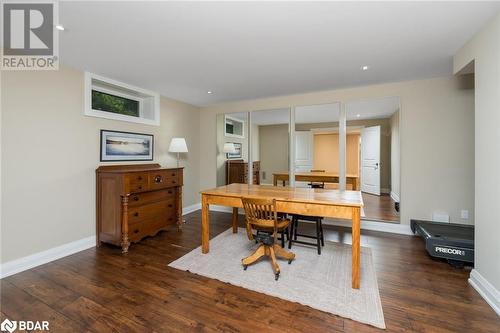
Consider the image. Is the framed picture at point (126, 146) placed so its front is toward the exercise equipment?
yes

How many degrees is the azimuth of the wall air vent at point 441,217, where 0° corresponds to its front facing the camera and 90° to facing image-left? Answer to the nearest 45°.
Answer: approximately 0°

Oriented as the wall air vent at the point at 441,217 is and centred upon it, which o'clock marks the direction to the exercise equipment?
The exercise equipment is roughly at 12 o'clock from the wall air vent.

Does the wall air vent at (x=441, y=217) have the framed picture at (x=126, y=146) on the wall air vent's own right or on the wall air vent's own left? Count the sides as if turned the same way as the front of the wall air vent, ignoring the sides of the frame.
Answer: on the wall air vent's own right

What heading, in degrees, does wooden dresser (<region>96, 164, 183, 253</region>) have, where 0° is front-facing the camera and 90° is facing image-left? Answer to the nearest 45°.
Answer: approximately 315°

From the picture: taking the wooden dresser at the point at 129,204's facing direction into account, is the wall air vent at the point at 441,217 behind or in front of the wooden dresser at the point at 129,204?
in front

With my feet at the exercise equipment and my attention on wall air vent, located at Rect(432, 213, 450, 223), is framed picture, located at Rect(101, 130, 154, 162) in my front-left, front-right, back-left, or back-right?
back-left

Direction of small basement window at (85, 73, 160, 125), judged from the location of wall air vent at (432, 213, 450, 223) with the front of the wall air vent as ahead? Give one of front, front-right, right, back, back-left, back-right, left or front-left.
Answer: front-right

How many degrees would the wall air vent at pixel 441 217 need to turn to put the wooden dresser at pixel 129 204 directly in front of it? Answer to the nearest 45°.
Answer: approximately 45° to its right

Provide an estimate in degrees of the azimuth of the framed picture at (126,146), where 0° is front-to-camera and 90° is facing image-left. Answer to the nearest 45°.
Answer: approximately 315°
